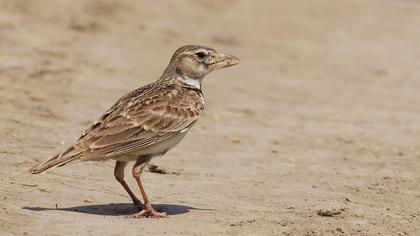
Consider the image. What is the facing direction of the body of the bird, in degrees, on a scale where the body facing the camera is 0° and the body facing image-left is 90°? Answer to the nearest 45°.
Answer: approximately 270°
